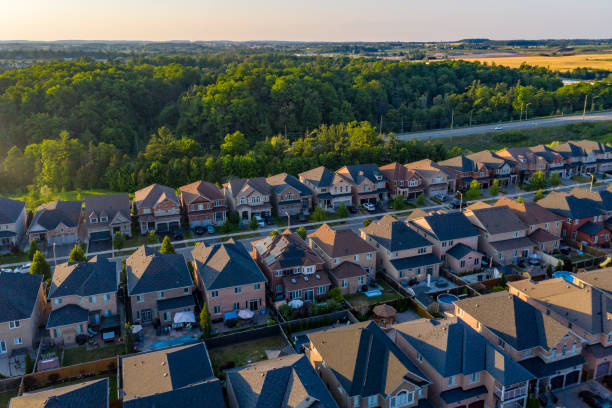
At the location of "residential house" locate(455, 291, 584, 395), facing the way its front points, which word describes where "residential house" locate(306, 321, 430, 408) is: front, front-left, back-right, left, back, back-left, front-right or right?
right

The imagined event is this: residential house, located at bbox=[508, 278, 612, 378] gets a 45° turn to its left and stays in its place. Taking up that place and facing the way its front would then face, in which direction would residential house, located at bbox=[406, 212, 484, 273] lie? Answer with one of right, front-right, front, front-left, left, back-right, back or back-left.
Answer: back-left

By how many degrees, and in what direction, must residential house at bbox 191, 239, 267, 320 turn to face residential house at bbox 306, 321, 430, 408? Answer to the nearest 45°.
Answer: approximately 135° to its right

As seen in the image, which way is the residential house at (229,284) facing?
away from the camera

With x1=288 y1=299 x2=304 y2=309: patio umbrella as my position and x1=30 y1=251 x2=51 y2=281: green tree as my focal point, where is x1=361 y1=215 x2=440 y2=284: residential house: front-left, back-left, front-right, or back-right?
back-right

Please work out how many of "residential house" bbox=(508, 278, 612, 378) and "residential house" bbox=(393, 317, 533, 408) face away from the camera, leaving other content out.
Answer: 0

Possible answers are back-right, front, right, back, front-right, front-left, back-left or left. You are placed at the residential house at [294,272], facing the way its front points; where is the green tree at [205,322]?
back-left

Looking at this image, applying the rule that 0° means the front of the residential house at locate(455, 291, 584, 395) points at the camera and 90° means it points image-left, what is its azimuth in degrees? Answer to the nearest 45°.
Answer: approximately 315°

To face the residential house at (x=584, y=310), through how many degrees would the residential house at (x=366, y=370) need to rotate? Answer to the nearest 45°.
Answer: approximately 90° to its left

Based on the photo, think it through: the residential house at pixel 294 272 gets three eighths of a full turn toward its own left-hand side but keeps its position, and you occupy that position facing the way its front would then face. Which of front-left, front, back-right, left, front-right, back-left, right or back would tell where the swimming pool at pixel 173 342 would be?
front

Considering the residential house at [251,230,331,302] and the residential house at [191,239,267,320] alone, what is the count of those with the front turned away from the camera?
2

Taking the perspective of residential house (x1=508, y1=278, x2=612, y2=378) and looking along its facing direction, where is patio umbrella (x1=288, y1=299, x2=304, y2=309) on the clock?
The patio umbrella is roughly at 4 o'clock from the residential house.

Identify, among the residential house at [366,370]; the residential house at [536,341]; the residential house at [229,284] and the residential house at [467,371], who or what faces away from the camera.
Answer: the residential house at [229,284]

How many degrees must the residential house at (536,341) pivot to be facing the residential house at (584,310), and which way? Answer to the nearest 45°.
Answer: approximately 90° to its left

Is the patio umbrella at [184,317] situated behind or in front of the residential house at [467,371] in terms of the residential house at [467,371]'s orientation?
behind

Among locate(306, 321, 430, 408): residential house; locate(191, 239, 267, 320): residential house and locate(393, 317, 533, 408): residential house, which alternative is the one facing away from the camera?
locate(191, 239, 267, 320): residential house

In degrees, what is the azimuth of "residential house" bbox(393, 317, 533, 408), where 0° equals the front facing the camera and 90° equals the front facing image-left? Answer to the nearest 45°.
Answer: approximately 315°

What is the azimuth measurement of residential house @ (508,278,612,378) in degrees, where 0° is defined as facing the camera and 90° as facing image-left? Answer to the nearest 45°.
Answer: approximately 315°

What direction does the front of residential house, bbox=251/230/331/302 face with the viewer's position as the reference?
facing away from the viewer
